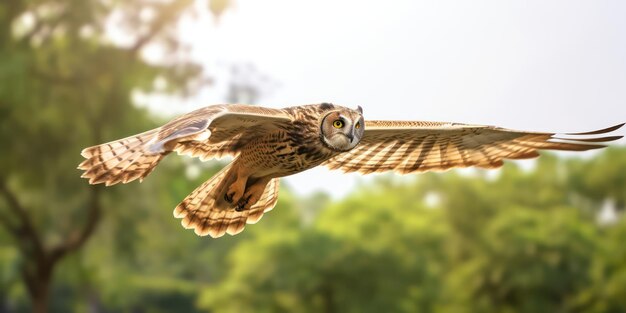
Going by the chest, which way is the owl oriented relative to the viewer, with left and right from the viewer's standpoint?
facing the viewer and to the right of the viewer

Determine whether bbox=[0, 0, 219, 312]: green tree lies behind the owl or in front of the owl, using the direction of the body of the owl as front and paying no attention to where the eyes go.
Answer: behind
